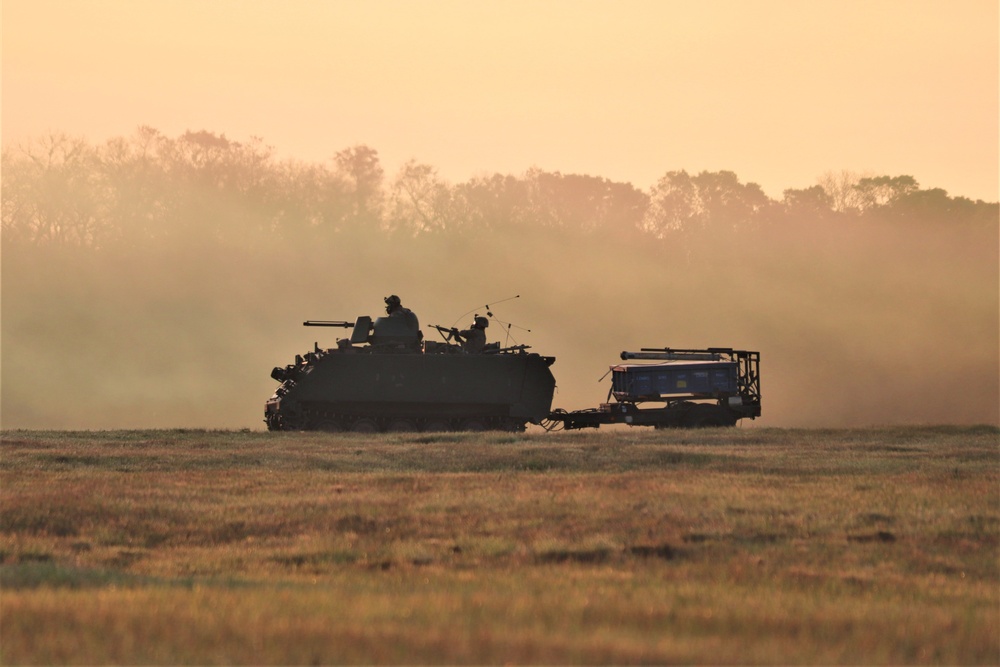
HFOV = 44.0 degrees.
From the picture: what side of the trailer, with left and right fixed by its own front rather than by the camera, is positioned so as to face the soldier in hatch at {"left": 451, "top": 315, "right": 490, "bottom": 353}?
front

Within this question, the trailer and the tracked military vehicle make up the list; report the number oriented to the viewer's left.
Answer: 2

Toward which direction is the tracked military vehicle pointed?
to the viewer's left

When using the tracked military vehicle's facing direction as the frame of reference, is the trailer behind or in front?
behind

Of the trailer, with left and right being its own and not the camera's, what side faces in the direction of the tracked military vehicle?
front

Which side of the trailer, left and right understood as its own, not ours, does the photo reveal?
left
